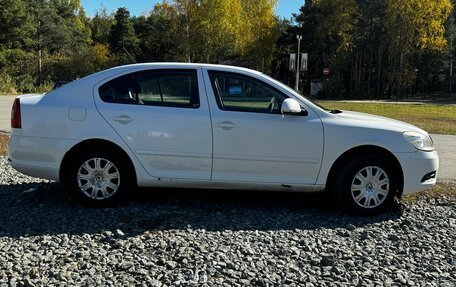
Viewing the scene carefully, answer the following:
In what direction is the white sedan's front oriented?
to the viewer's right
